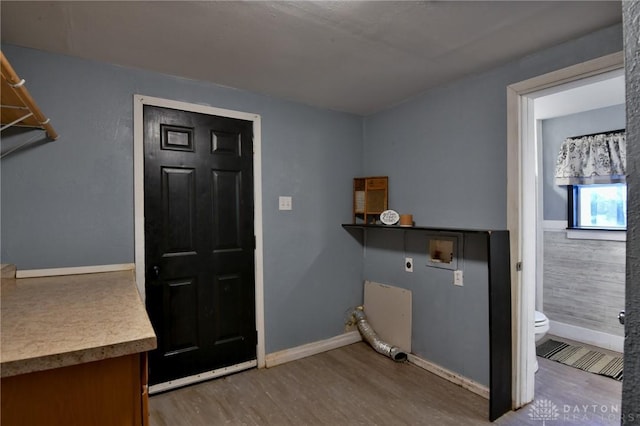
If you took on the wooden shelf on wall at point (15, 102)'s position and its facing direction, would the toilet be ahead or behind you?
ahead

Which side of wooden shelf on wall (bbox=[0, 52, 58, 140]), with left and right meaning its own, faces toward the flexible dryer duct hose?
front

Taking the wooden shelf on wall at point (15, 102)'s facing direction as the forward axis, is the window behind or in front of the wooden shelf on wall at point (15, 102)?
in front

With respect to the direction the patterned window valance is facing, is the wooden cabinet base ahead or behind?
ahead

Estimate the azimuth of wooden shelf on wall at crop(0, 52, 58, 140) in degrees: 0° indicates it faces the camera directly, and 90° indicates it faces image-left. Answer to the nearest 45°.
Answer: approximately 270°

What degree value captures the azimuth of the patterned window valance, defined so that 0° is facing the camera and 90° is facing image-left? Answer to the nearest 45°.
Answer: approximately 45°
